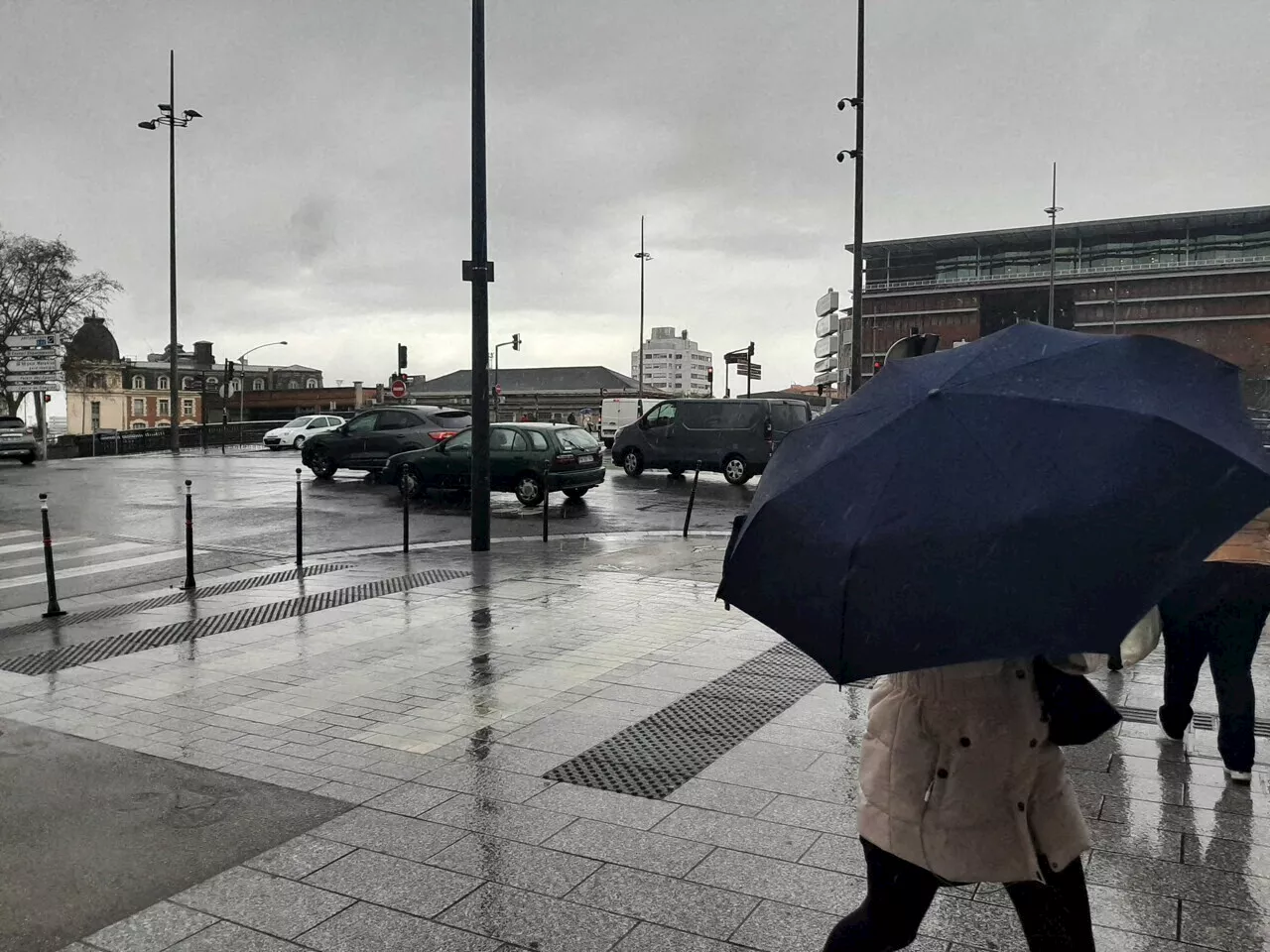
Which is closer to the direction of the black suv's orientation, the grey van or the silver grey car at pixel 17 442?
the silver grey car

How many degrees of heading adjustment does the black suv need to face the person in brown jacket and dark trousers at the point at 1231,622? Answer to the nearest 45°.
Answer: approximately 135° to its left

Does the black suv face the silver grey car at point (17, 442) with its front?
yes

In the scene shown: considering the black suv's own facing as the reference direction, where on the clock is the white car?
The white car is roughly at 1 o'clock from the black suv.

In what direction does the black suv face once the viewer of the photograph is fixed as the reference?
facing away from the viewer and to the left of the viewer

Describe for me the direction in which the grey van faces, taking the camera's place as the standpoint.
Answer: facing away from the viewer and to the left of the viewer

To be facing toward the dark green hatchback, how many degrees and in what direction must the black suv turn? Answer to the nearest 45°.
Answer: approximately 180°

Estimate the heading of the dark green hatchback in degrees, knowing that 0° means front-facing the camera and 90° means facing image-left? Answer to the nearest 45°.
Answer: approximately 135°

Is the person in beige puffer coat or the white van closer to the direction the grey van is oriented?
the white van

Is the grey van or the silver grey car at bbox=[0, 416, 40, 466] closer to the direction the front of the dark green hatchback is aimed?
the silver grey car
